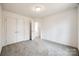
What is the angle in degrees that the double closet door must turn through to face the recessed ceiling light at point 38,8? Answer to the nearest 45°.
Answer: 0° — it already faces it

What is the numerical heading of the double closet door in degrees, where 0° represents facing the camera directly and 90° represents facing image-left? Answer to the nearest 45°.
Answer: approximately 315°
